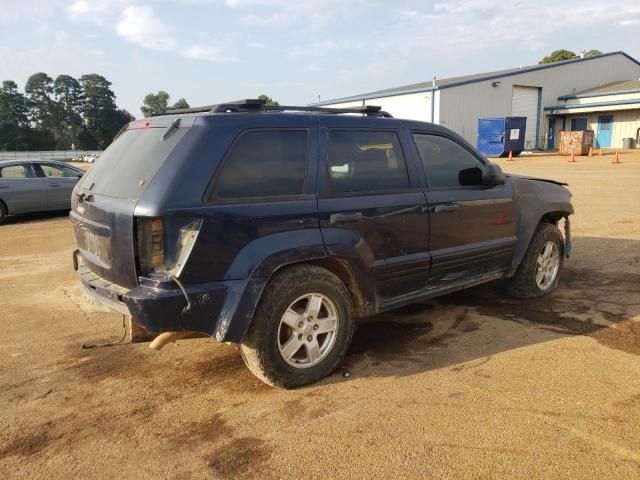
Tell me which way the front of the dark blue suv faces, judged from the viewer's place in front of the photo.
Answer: facing away from the viewer and to the right of the viewer

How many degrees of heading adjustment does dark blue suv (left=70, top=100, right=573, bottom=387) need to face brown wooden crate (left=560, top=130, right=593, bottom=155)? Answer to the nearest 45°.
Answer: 0° — it already faces it
